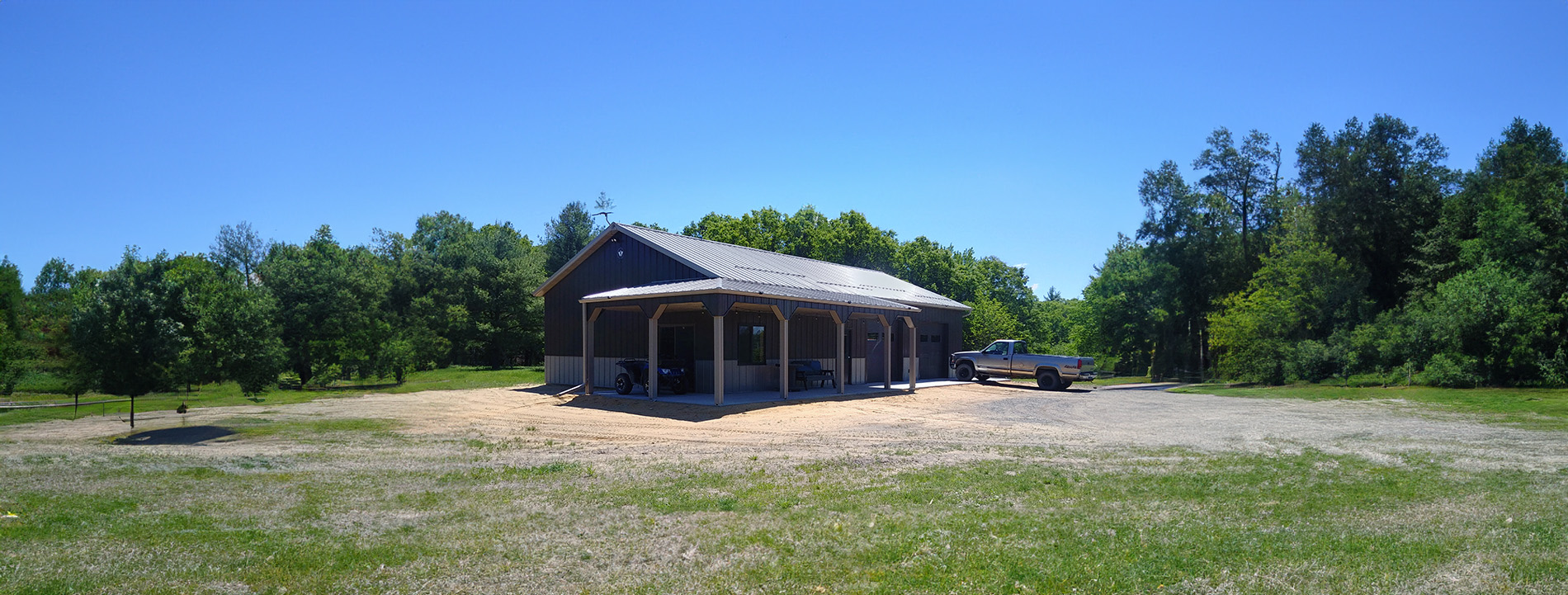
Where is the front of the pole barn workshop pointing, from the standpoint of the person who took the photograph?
facing the viewer and to the right of the viewer

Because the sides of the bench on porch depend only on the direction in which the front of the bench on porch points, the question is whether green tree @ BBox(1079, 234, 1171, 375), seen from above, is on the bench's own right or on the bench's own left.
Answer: on the bench's own left

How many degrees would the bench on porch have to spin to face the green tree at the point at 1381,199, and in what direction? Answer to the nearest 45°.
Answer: approximately 90° to its left

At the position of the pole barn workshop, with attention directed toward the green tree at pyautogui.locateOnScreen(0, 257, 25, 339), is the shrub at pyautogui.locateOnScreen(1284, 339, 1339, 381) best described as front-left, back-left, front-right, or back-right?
back-right

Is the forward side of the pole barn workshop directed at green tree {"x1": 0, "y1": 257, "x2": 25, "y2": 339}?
no

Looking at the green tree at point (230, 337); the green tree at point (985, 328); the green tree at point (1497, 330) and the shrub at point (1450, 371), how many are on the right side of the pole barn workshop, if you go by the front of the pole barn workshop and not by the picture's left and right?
1

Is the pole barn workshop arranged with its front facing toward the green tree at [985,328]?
no

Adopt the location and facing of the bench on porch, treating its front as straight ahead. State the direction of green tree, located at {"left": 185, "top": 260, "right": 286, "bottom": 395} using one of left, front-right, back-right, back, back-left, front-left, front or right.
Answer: right

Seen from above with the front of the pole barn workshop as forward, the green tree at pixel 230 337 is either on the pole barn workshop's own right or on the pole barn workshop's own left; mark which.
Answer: on the pole barn workshop's own right

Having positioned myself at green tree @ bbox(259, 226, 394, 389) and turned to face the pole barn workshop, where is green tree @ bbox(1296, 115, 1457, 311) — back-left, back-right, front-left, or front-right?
front-left
